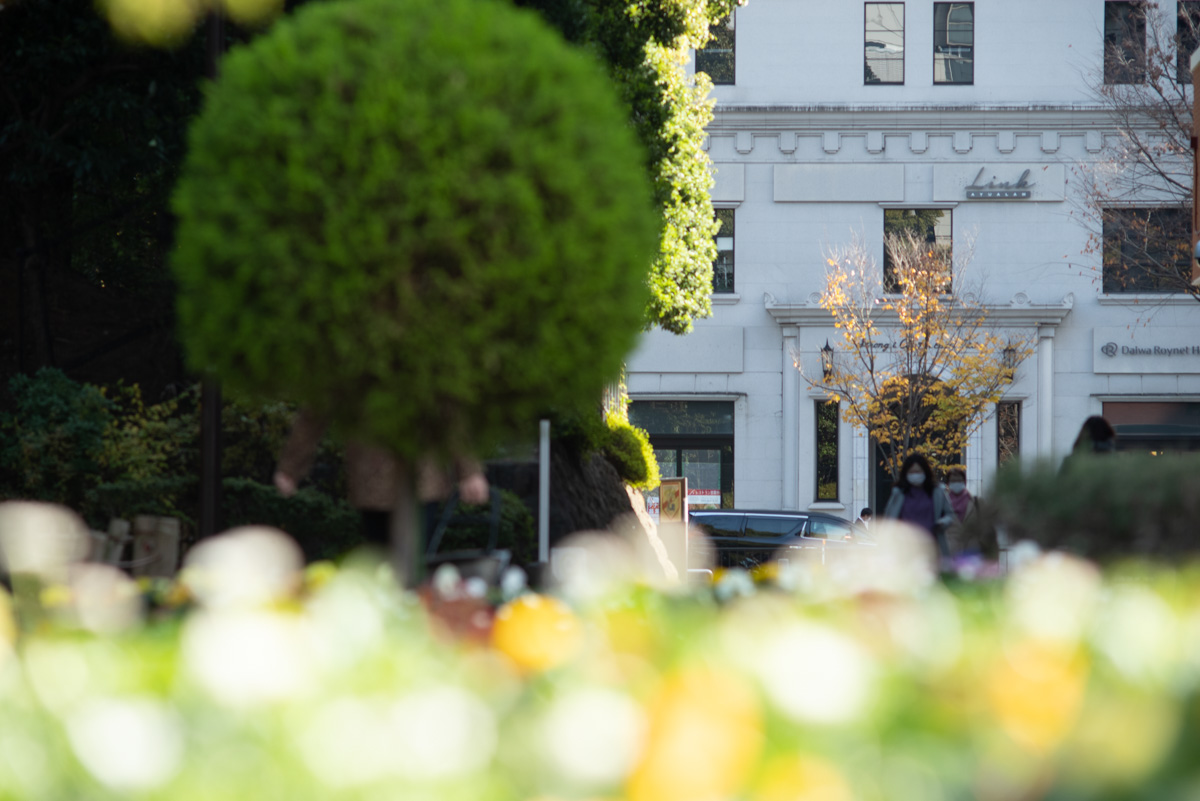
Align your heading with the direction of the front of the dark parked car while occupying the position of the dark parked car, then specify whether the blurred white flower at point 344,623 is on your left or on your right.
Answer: on your right

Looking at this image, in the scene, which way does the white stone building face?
toward the camera

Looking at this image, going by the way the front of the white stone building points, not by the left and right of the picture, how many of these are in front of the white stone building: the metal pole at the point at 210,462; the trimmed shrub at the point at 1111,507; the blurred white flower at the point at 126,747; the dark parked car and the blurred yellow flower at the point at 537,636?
5

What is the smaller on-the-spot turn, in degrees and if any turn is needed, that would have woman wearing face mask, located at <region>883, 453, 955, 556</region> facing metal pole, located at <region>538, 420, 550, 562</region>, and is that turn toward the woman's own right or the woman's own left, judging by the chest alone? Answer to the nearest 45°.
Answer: approximately 45° to the woman's own right

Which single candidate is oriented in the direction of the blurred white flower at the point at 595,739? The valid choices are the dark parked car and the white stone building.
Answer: the white stone building

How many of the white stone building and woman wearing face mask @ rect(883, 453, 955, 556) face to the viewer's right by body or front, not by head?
0

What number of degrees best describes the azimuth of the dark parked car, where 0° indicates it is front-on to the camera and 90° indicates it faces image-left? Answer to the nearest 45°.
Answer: approximately 270°

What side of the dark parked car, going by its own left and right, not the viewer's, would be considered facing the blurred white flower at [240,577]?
right

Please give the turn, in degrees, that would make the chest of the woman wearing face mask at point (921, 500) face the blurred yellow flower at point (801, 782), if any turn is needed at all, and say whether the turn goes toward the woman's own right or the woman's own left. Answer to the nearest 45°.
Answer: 0° — they already face it

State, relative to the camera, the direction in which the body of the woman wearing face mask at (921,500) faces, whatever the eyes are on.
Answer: toward the camera

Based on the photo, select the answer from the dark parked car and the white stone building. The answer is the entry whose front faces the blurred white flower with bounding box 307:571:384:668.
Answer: the white stone building

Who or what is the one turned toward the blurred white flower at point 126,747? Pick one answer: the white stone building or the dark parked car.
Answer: the white stone building

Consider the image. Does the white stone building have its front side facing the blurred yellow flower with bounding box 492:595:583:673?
yes

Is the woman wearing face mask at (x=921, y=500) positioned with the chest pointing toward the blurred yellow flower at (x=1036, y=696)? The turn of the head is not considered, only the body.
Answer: yes
